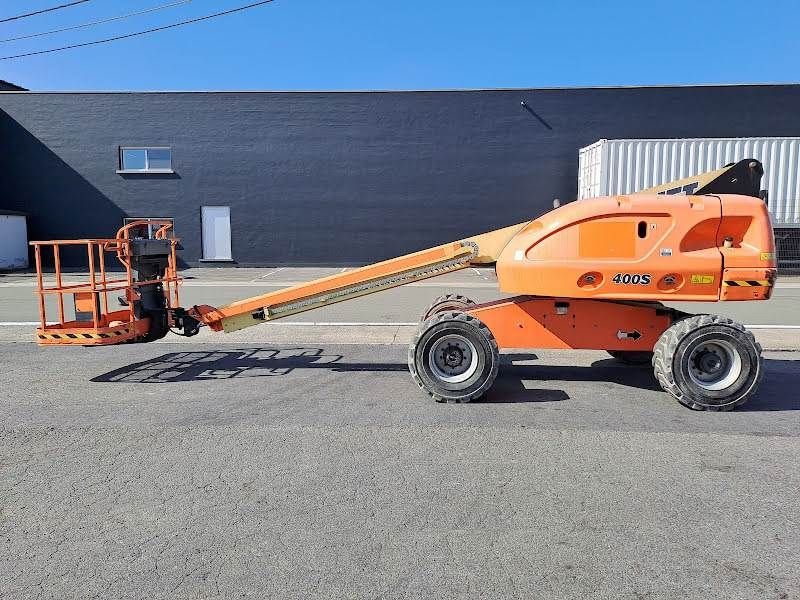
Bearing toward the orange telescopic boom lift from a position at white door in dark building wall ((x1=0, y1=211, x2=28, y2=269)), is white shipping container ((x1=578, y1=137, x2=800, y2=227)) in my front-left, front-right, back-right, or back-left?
front-left

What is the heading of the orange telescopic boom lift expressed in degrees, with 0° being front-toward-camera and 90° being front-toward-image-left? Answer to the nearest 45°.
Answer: approximately 90°

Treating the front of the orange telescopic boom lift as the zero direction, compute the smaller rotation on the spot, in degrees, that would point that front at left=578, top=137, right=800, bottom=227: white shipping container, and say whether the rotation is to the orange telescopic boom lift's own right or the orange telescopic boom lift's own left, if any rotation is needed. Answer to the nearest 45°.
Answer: approximately 135° to the orange telescopic boom lift's own right

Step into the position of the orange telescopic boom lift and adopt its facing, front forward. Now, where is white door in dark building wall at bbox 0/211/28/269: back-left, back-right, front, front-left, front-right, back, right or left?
front-right

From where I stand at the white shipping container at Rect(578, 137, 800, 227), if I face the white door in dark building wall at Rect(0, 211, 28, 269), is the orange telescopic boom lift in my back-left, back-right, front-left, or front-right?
front-left

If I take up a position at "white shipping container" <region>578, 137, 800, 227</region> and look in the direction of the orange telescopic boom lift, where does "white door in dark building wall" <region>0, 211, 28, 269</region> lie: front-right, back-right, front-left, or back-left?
front-right
